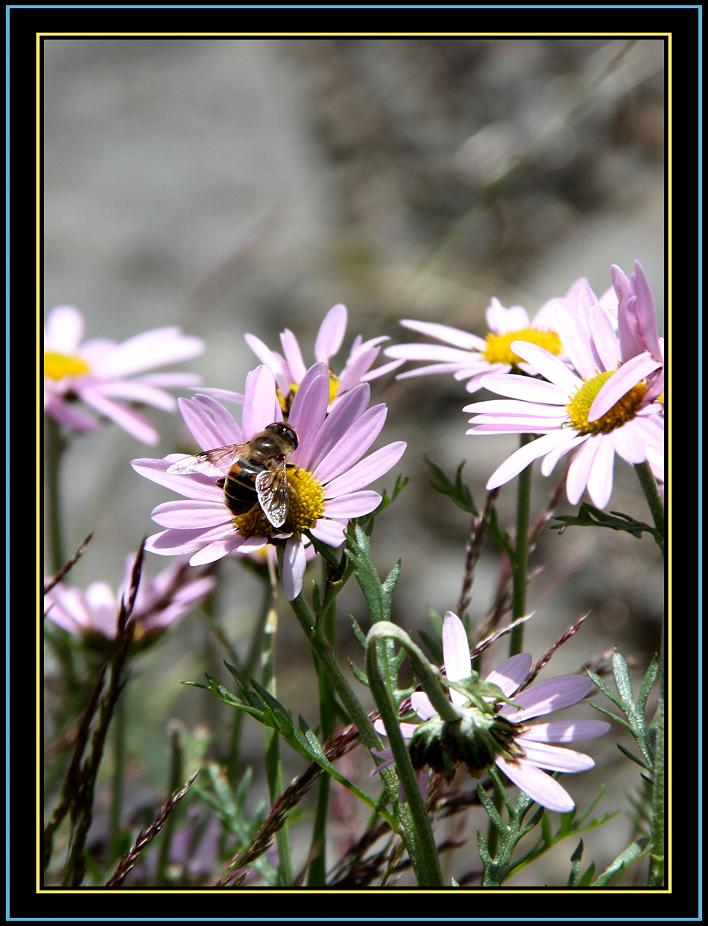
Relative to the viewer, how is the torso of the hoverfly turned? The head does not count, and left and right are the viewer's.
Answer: facing away from the viewer and to the right of the viewer
